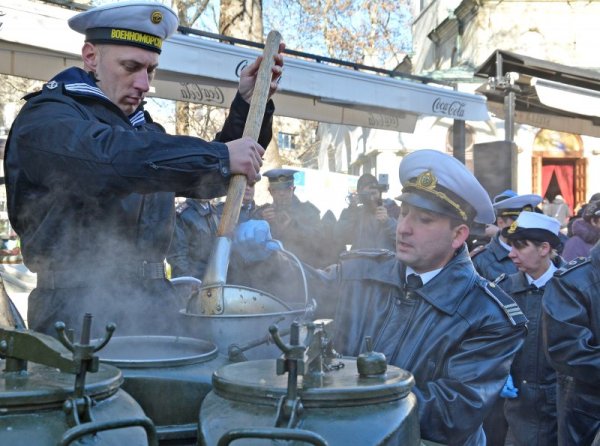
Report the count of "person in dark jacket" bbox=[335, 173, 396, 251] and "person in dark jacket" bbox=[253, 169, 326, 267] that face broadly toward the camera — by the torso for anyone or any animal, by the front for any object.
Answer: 2

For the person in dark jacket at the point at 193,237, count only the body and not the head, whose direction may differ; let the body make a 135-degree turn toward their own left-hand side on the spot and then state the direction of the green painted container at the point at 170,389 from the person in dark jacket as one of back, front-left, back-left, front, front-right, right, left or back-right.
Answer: back

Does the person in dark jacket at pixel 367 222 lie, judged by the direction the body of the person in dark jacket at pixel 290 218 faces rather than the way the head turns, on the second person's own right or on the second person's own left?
on the second person's own left

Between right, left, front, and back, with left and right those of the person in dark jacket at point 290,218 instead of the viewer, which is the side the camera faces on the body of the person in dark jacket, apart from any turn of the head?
front

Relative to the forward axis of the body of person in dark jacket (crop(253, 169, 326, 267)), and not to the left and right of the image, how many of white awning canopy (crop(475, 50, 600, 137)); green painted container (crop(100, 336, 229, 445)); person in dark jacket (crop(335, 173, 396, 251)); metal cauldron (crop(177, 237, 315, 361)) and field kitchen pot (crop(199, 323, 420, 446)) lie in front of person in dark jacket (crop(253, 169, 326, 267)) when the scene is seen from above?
3

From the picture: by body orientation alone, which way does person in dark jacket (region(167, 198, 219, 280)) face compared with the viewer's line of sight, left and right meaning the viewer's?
facing the viewer and to the right of the viewer

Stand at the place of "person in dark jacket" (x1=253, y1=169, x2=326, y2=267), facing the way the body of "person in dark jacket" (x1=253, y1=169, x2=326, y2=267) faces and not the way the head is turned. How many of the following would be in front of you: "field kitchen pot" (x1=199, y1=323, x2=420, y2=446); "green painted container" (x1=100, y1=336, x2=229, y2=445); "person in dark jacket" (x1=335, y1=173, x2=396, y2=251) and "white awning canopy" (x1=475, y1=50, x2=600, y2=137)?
2

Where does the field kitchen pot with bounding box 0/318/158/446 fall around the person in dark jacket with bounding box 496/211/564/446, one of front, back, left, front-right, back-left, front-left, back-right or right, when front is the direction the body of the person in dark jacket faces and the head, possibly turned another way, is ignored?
front-left

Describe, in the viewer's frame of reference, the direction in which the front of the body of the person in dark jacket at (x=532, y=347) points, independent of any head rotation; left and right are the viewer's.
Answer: facing the viewer and to the left of the viewer

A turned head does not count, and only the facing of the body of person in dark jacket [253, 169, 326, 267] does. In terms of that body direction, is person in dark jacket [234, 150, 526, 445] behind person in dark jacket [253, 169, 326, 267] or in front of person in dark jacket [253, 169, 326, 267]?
in front

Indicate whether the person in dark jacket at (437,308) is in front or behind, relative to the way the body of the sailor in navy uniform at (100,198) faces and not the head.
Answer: in front

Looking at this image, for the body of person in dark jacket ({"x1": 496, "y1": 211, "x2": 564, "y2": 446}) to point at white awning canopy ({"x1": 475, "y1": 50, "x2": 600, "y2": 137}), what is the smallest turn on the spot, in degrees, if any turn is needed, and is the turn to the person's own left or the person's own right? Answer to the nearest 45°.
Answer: approximately 135° to the person's own right

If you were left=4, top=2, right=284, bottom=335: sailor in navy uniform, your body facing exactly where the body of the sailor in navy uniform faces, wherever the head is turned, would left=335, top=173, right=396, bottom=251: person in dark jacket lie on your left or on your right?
on your left
